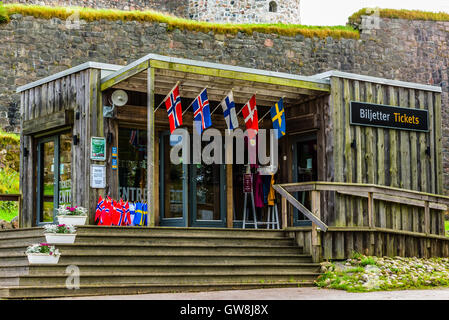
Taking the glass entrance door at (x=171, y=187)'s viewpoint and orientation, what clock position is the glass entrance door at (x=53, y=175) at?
the glass entrance door at (x=53, y=175) is roughly at 3 o'clock from the glass entrance door at (x=171, y=187).

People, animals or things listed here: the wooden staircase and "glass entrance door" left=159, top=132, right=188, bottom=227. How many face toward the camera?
2

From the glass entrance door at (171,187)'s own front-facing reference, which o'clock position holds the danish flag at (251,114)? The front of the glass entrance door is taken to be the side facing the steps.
The danish flag is roughly at 10 o'clock from the glass entrance door.

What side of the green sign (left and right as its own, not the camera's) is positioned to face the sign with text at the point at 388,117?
left

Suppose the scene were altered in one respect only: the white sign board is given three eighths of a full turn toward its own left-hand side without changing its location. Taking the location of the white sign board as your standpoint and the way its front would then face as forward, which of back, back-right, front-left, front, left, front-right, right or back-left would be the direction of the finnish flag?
front-right

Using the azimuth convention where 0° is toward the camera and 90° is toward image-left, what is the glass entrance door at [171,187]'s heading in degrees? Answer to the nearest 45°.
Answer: approximately 0°

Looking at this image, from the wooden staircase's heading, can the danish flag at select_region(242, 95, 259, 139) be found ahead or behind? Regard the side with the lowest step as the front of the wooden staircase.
behind
